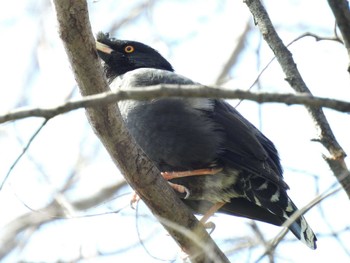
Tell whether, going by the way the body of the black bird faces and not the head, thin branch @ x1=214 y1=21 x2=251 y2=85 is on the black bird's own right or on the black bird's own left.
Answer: on the black bird's own right

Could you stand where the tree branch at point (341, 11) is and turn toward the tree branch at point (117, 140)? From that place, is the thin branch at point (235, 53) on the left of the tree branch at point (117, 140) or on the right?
right

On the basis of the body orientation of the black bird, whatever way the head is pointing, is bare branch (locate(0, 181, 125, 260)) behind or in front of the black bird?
in front

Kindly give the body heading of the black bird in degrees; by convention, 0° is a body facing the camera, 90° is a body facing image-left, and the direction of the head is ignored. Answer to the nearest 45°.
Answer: approximately 90°

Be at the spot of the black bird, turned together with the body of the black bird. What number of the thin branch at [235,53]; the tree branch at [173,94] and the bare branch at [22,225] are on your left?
1
